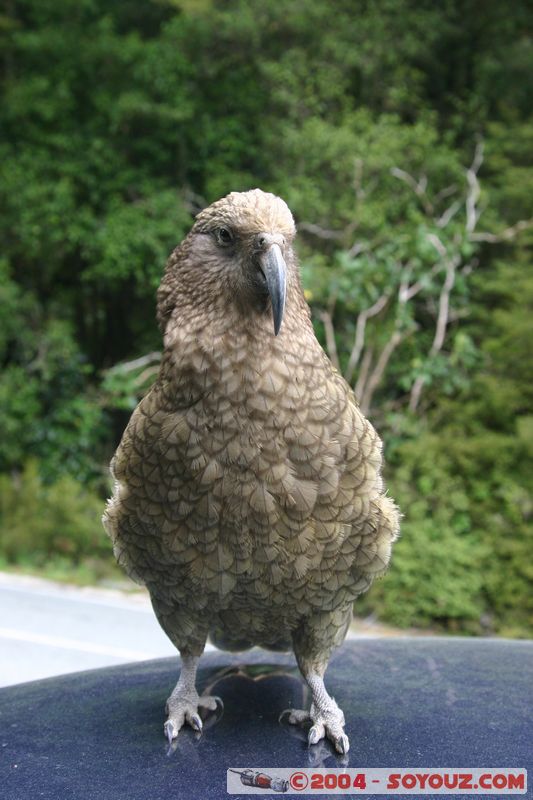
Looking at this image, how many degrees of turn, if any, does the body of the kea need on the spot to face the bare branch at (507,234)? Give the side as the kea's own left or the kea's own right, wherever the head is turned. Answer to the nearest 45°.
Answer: approximately 180°

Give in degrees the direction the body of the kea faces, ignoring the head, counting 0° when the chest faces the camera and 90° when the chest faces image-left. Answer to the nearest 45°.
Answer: approximately 0°

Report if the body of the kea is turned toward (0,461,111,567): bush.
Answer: no

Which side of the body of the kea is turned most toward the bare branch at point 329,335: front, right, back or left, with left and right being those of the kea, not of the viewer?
back

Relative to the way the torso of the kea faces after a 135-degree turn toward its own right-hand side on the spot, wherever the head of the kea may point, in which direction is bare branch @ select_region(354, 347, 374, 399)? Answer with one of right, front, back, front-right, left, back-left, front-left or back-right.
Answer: front-right

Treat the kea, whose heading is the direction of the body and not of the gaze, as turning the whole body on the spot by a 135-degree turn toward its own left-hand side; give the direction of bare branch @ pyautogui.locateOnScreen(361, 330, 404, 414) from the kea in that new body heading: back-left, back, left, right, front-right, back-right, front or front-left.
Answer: front-left

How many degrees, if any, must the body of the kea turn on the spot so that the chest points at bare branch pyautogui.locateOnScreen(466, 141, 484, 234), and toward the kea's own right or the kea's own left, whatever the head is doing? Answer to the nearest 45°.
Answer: approximately 180°

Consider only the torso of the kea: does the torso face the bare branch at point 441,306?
no

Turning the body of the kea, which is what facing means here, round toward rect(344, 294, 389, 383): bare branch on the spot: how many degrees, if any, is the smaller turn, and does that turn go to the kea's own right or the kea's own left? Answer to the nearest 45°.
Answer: approximately 180°

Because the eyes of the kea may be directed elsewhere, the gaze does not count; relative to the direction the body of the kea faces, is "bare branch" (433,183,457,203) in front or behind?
behind

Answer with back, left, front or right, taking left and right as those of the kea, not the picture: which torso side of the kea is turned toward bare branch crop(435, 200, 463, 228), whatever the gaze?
back

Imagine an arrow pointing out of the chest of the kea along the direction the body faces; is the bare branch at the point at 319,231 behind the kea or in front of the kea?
behind
